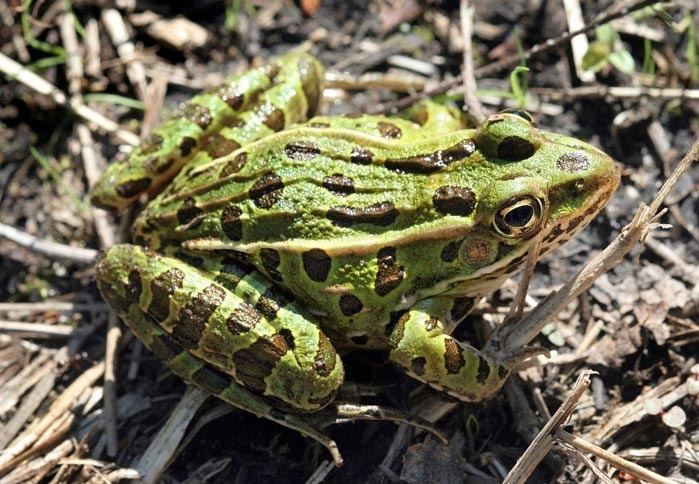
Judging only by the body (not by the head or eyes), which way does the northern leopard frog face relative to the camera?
to the viewer's right
